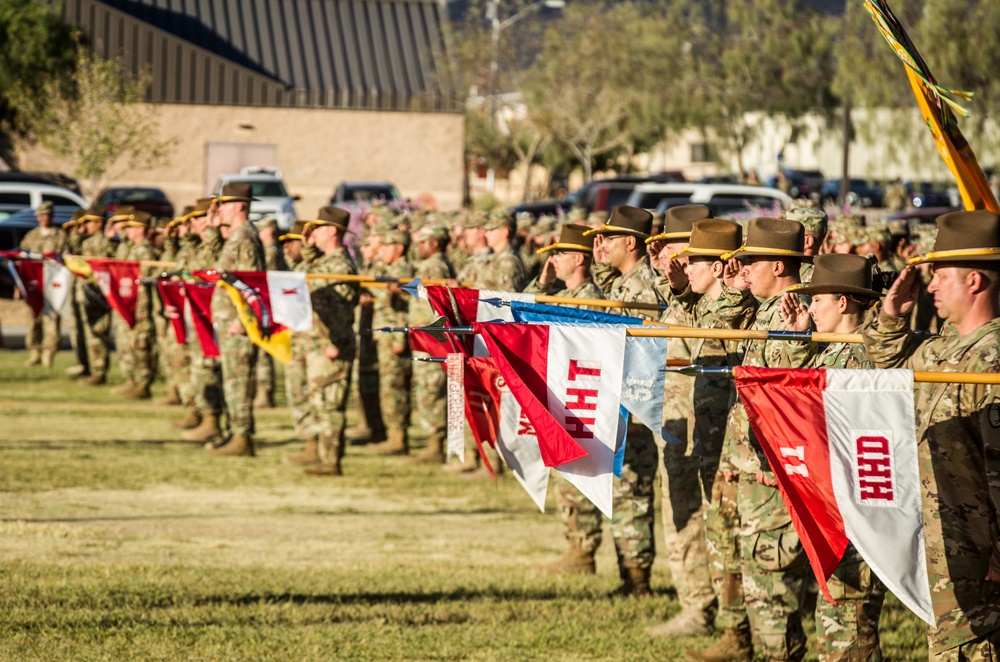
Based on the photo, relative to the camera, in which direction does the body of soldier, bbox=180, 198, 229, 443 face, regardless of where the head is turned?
to the viewer's left

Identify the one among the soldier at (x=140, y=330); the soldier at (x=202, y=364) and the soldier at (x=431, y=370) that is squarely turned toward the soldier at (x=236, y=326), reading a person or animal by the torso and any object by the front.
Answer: the soldier at (x=431, y=370)

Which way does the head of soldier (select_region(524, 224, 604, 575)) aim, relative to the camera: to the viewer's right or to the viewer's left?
to the viewer's left

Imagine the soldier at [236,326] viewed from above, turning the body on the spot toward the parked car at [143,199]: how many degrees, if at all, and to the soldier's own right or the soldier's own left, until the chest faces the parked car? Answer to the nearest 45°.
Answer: approximately 90° to the soldier's own right

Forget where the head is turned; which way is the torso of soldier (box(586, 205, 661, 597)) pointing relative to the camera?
to the viewer's left

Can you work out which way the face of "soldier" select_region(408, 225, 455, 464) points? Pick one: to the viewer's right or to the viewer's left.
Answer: to the viewer's left

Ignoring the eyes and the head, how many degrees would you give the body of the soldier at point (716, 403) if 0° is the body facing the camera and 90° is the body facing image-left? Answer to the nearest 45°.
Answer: approximately 90°

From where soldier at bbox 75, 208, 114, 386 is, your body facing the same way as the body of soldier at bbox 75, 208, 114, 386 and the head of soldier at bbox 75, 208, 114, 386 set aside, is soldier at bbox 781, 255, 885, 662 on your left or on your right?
on your left

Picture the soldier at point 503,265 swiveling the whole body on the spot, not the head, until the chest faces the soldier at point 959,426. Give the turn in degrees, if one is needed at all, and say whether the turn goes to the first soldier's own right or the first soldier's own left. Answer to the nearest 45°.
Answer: approximately 90° to the first soldier's own left

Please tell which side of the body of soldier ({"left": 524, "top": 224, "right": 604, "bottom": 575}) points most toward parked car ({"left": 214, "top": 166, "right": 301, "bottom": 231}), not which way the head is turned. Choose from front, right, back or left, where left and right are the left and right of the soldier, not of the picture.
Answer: right

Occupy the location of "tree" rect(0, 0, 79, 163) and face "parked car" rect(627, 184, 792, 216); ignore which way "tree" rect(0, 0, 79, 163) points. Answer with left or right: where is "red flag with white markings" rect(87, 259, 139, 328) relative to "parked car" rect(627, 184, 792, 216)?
right

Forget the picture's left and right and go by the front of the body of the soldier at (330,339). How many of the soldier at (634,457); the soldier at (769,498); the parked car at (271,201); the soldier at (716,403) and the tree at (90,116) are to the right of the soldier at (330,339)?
2

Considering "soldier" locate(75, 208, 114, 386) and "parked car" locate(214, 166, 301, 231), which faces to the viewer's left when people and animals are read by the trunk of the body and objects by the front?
the soldier

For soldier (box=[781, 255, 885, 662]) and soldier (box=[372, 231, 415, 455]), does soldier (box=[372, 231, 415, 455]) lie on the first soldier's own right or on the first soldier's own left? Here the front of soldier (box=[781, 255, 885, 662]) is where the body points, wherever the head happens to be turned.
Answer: on the first soldier's own right

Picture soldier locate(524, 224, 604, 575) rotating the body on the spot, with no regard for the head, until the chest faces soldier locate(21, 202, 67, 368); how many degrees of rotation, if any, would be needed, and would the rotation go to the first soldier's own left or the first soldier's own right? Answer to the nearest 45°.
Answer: approximately 45° to the first soldier's own right
